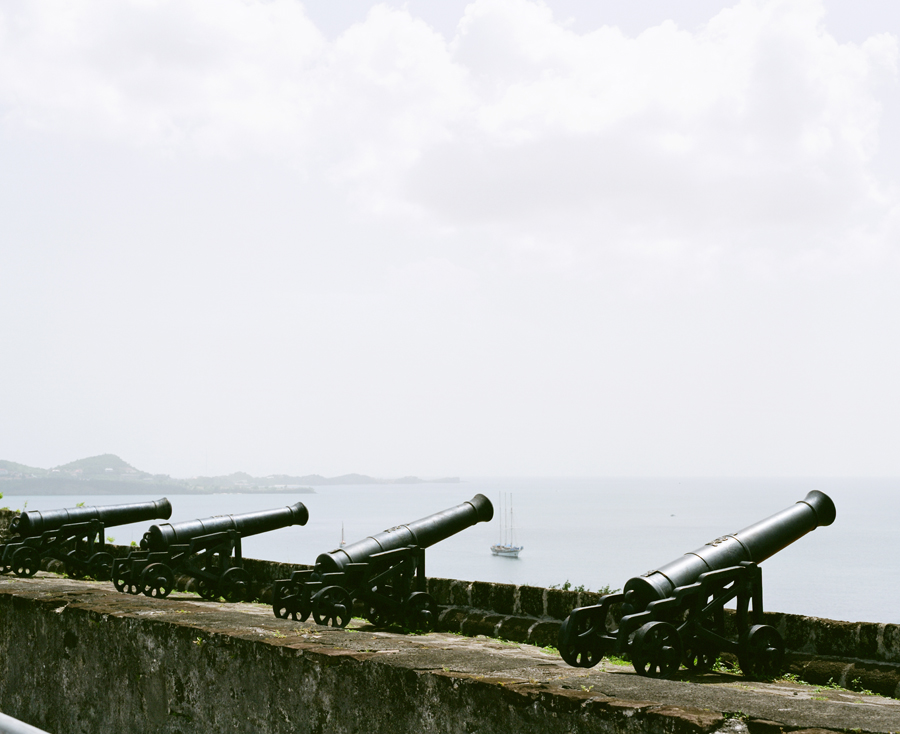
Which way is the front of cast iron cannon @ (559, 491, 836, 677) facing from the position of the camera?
facing away from the viewer and to the right of the viewer
